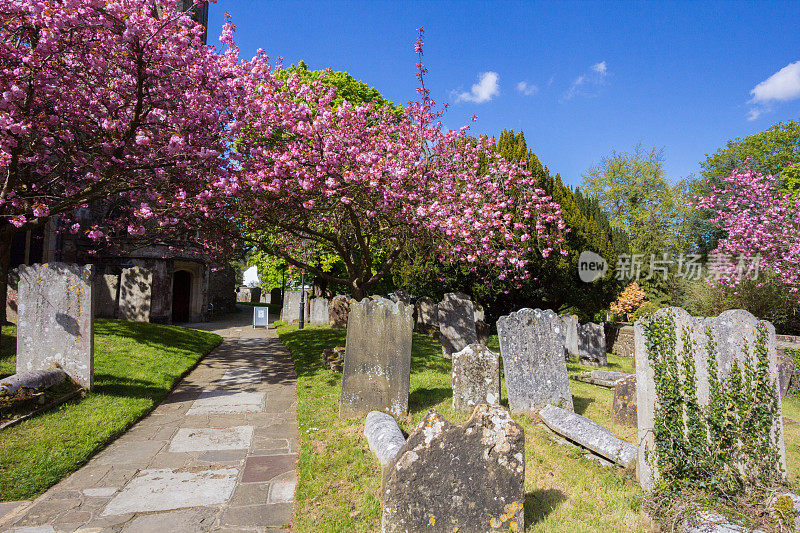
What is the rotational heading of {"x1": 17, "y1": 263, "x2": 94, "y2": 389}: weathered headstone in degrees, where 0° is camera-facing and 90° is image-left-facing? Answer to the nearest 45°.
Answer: approximately 0°

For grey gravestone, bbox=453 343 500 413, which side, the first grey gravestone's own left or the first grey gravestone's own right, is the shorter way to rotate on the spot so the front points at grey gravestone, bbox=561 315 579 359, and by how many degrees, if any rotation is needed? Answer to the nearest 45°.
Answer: approximately 180°

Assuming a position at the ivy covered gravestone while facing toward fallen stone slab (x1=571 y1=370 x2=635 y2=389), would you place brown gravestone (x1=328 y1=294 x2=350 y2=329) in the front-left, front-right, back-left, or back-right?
front-left

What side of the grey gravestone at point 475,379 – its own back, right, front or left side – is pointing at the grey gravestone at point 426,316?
back

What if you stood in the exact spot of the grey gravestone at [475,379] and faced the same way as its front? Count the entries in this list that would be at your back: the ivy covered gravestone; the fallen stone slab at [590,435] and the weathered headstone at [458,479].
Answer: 0

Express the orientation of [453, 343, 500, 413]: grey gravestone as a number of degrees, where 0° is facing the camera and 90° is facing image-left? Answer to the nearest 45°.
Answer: approximately 0°

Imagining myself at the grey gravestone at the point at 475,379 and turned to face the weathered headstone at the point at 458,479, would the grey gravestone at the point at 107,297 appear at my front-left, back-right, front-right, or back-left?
back-right

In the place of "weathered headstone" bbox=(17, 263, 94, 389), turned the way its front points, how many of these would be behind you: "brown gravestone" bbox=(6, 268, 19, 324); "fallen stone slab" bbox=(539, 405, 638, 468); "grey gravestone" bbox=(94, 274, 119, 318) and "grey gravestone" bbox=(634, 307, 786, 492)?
2

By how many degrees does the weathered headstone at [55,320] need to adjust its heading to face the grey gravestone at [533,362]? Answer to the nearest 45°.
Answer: approximately 45° to its left

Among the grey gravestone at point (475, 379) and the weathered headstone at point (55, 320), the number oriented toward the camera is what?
2

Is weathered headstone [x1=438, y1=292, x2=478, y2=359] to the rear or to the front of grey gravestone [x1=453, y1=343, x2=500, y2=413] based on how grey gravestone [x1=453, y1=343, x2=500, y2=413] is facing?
to the rear

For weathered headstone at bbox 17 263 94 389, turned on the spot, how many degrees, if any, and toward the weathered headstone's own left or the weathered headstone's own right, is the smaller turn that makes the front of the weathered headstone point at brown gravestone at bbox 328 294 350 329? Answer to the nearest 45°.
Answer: approximately 135° to the weathered headstone's own left
